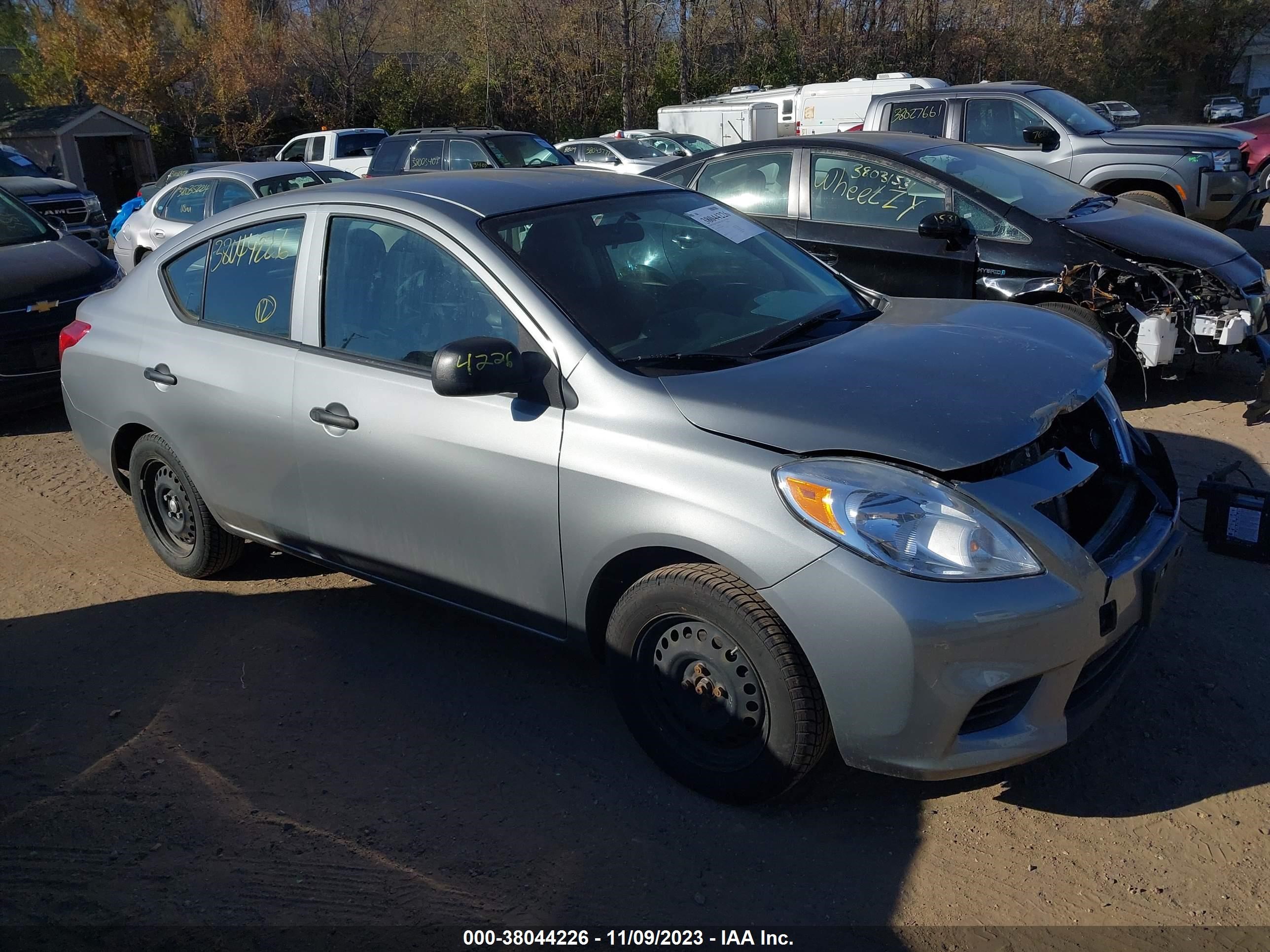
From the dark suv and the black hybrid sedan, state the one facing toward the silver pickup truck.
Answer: the dark suv

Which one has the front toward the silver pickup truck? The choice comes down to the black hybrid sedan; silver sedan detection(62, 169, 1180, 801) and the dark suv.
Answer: the dark suv

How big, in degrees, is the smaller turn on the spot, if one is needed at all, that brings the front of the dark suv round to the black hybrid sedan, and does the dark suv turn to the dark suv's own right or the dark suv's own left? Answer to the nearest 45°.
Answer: approximately 45° to the dark suv's own right

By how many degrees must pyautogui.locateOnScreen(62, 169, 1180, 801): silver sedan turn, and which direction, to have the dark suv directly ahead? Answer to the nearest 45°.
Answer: approximately 135° to its left

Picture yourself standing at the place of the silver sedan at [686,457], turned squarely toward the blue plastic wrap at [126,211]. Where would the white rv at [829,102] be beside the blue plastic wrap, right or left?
right

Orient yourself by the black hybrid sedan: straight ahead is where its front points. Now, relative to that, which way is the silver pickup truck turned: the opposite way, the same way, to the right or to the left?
the same way

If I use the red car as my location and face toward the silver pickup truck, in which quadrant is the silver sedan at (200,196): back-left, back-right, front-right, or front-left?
front-right

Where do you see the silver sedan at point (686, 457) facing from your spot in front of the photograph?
facing the viewer and to the right of the viewer

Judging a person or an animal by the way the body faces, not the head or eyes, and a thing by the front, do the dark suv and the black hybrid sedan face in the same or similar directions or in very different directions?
same or similar directions

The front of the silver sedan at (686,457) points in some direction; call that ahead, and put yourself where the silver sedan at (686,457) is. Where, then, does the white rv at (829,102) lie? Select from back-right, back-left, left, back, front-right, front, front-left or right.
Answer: back-left

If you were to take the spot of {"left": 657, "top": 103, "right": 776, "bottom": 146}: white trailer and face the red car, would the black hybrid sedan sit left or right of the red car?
right

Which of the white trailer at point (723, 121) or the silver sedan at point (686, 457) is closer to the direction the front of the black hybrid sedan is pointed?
the silver sedan

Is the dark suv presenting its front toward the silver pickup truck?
yes

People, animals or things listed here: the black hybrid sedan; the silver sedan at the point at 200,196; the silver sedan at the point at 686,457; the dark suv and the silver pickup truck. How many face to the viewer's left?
0

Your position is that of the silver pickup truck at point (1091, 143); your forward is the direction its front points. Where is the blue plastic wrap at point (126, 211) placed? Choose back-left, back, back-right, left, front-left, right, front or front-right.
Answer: back-right

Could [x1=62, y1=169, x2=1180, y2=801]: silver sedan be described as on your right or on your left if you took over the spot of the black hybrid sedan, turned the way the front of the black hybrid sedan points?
on your right

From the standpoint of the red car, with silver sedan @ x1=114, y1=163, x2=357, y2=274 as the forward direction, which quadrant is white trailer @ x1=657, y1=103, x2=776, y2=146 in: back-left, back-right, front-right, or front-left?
front-right
